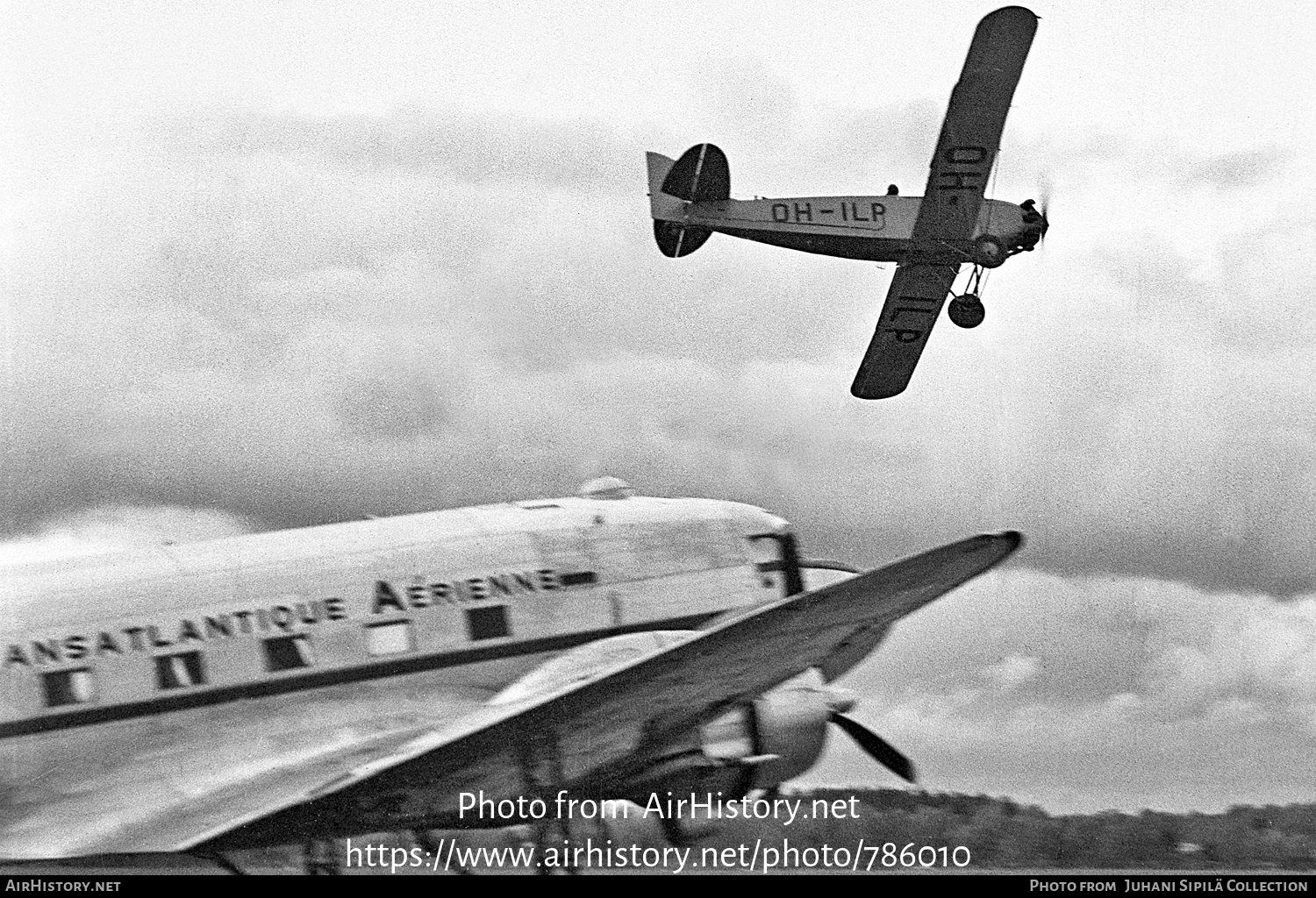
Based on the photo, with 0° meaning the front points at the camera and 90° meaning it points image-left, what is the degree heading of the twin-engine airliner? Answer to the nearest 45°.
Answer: approximately 225°

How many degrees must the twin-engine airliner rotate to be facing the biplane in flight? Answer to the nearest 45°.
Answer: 0° — it already faces it
